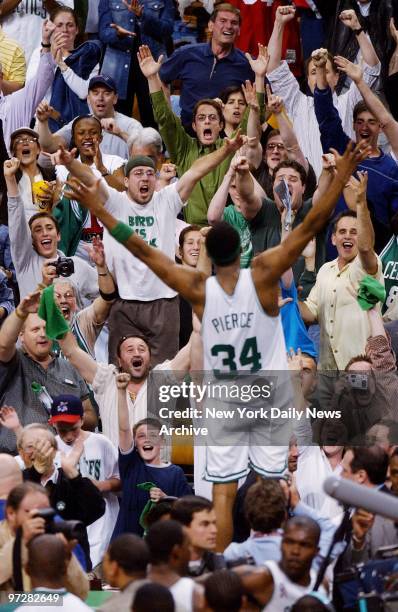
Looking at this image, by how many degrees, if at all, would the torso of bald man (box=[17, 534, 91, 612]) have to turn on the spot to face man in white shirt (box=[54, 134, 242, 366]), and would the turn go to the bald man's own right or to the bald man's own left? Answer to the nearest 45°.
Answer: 0° — they already face them

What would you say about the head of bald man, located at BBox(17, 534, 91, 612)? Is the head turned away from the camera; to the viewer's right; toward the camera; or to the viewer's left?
away from the camera

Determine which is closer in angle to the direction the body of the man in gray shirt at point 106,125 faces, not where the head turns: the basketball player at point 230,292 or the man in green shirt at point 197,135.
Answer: the basketball player

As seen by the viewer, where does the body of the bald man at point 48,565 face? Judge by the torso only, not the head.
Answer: away from the camera

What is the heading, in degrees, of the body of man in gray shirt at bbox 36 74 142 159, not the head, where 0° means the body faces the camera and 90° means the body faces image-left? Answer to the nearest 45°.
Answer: approximately 0°

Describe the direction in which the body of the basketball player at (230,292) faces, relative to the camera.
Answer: away from the camera

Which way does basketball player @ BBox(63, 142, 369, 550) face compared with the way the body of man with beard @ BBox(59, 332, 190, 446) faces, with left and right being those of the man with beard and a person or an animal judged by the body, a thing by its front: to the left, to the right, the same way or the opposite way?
the opposite way
